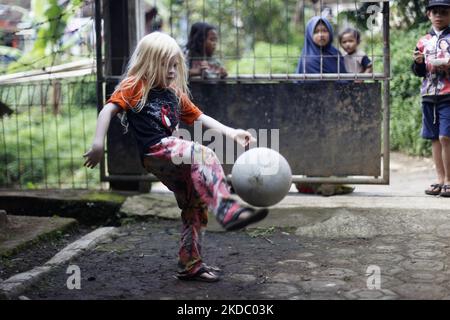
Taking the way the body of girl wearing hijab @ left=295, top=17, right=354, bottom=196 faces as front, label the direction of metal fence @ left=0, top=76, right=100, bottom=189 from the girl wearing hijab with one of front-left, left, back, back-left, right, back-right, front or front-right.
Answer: back-right

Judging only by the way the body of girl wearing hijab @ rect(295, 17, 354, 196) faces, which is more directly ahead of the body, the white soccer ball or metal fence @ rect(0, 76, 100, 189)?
the white soccer ball

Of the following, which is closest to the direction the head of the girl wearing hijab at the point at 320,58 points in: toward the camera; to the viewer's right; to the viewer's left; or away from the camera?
toward the camera

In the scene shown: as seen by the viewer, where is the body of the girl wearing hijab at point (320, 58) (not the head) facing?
toward the camera

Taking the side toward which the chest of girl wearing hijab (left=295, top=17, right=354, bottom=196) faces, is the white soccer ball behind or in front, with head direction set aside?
in front

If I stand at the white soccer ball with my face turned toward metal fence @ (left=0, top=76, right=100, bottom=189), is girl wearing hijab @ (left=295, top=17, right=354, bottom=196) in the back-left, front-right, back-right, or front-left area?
front-right
